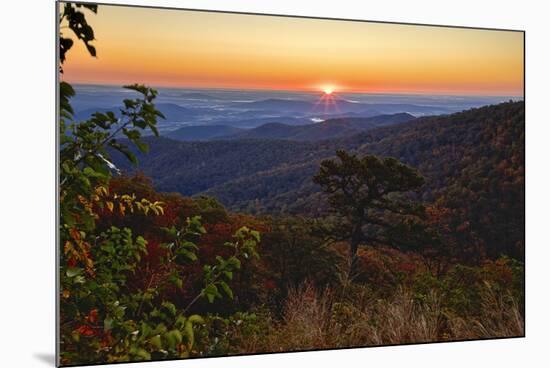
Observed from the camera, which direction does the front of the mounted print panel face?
facing the viewer and to the right of the viewer
